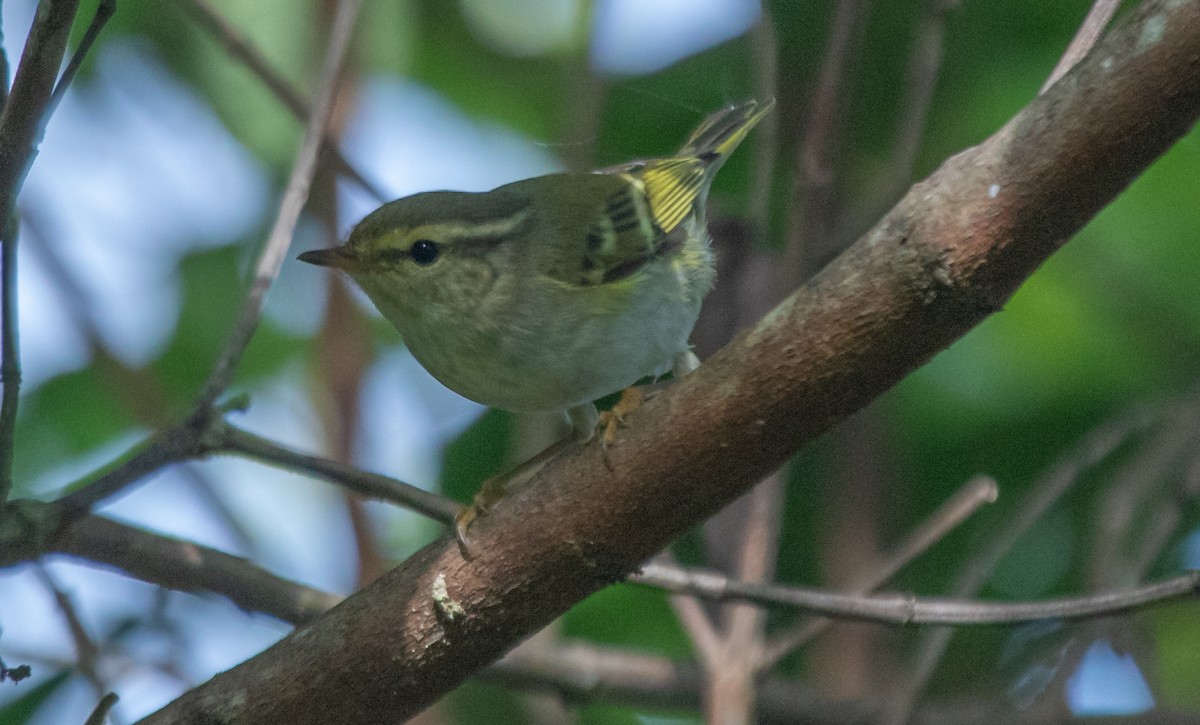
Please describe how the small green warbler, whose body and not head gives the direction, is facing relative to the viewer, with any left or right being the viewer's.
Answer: facing to the left of the viewer

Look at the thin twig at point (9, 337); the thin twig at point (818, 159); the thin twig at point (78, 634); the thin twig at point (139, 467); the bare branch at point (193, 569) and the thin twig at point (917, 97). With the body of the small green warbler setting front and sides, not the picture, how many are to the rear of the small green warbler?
2

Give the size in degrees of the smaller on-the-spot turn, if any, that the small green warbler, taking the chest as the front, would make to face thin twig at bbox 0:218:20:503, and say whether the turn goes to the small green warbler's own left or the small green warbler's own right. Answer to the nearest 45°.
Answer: approximately 45° to the small green warbler's own right

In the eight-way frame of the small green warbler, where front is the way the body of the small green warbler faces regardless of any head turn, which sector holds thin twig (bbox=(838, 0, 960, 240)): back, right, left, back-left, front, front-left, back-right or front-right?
back

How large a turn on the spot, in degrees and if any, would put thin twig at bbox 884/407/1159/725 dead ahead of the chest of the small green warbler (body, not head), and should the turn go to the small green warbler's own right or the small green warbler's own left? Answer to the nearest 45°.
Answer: approximately 135° to the small green warbler's own right

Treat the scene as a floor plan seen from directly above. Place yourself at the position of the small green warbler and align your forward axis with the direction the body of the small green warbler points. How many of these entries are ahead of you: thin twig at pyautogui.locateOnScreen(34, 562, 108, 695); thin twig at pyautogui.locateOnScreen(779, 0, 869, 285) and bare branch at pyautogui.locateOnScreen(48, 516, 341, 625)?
2

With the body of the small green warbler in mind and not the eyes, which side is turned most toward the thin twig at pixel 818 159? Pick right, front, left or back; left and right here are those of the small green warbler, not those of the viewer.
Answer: back

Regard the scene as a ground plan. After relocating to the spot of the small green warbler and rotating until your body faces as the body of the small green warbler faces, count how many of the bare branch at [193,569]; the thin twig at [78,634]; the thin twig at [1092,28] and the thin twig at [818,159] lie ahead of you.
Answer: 2

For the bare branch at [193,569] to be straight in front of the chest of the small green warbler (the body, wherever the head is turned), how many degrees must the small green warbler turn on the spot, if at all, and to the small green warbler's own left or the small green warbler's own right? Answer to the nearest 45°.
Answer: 0° — it already faces it

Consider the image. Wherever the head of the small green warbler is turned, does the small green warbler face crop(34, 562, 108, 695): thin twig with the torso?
yes
